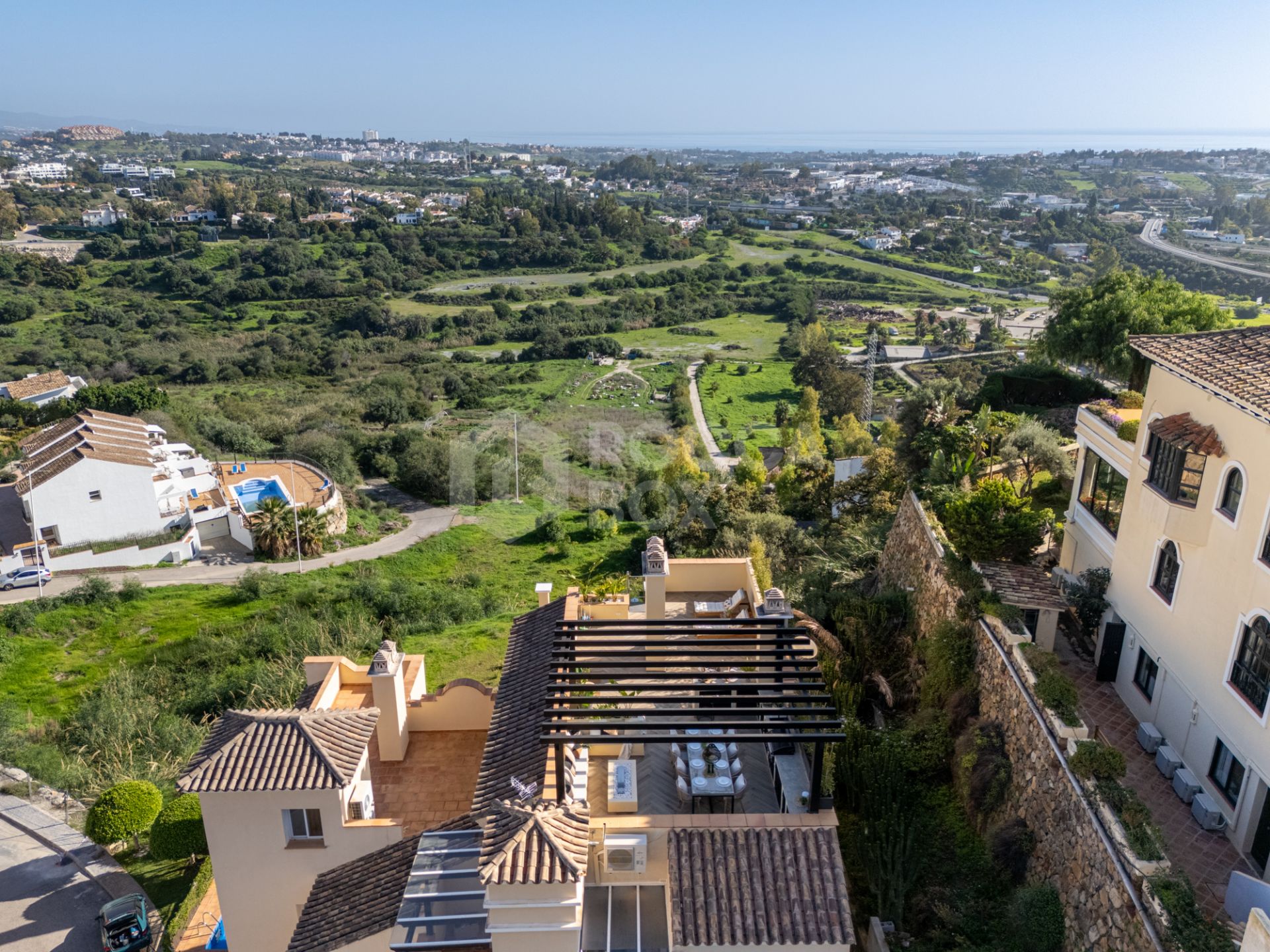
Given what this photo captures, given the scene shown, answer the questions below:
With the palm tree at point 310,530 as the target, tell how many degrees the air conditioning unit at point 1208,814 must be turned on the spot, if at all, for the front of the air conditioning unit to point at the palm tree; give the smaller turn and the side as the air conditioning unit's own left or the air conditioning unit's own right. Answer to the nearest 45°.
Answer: approximately 45° to the air conditioning unit's own right

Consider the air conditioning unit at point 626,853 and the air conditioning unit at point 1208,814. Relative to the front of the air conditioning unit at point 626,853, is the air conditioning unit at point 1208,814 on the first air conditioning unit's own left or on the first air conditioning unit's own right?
on the first air conditioning unit's own left

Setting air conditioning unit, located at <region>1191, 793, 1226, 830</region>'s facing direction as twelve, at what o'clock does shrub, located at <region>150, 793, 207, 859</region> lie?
The shrub is roughly at 1 o'clock from the air conditioning unit.

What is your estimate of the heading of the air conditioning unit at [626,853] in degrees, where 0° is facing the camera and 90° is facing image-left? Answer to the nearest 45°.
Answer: approximately 0°

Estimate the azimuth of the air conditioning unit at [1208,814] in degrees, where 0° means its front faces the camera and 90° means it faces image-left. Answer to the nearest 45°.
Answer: approximately 45°

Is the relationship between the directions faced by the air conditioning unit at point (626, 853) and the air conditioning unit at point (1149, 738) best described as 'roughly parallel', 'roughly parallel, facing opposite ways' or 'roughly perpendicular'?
roughly perpendicular

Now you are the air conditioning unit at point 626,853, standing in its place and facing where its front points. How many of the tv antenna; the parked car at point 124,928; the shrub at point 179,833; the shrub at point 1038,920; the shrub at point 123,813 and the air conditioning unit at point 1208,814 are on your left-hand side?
2

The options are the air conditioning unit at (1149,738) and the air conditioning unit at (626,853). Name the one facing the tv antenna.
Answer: the air conditioning unit at (1149,738)

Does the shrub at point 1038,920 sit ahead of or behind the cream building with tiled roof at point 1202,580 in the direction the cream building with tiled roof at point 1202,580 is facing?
ahead

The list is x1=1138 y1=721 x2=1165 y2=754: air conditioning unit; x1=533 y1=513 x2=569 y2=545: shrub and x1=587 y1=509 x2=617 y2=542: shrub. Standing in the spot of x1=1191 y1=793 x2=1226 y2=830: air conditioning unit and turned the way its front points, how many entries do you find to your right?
3
